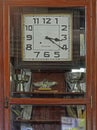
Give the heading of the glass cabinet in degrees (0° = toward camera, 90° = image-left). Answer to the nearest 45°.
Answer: approximately 0°
